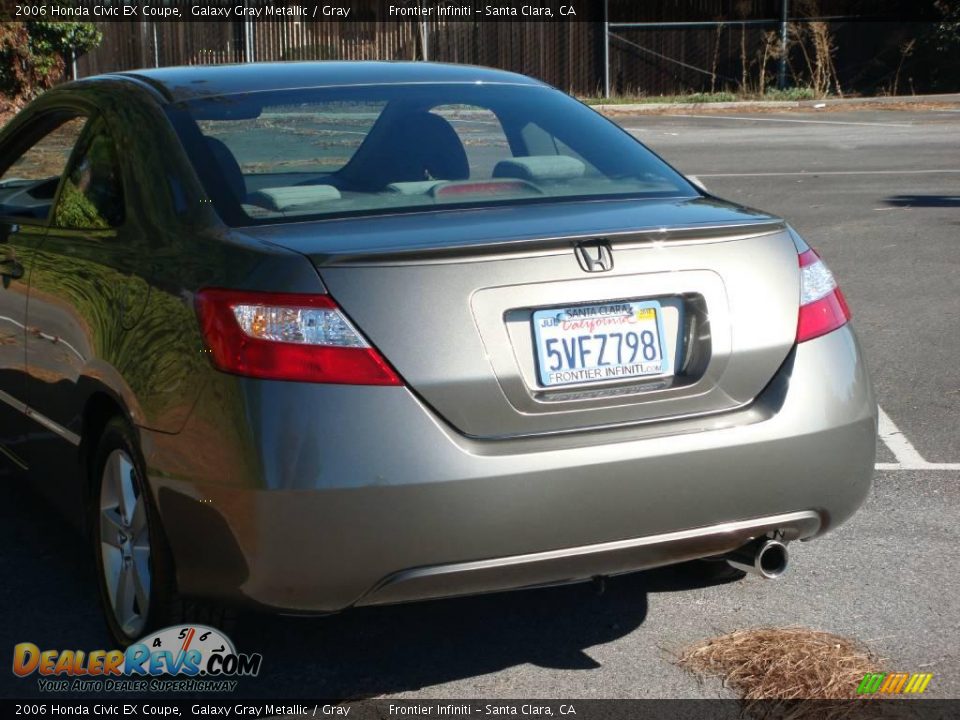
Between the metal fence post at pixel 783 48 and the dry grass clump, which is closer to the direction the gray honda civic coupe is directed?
the metal fence post

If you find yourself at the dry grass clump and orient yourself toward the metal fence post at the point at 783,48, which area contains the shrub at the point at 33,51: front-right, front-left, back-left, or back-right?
front-left

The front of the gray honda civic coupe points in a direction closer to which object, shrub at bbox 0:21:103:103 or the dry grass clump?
the shrub

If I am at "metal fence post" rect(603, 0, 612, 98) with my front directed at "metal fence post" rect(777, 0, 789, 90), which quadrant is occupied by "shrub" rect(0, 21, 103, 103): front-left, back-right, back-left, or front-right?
back-right

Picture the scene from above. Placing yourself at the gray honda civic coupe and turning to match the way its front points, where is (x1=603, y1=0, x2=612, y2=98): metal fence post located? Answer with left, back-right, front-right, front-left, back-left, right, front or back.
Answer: front-right

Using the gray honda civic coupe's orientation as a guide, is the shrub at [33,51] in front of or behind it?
in front

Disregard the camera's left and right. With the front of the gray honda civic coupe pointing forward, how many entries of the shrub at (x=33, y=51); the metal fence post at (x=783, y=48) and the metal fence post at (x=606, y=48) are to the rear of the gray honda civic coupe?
0

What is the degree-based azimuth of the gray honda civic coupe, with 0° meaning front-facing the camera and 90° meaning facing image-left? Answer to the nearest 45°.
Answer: approximately 135°

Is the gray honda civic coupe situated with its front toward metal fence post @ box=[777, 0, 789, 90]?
no

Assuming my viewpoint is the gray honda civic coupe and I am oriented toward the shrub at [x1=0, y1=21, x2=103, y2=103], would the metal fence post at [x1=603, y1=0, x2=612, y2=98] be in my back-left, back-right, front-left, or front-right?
front-right
